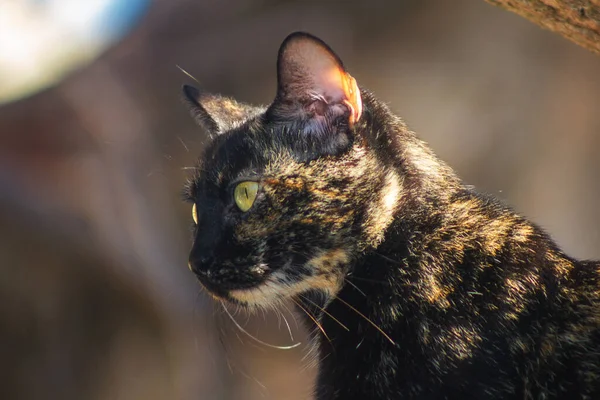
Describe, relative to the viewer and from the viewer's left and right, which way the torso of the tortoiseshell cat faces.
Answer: facing to the left of the viewer
